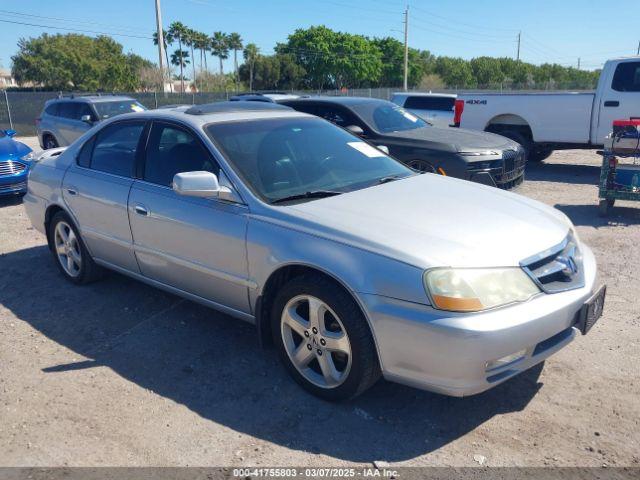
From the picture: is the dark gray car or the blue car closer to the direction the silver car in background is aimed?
the dark gray car

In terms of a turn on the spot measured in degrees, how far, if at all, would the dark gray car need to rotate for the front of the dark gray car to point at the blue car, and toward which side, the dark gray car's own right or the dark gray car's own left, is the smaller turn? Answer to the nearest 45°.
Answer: approximately 135° to the dark gray car's own right

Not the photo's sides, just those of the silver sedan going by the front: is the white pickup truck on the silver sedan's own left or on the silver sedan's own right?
on the silver sedan's own left

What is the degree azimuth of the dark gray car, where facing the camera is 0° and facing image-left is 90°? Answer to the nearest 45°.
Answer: approximately 315°

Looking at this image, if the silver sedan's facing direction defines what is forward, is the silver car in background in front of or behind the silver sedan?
behind

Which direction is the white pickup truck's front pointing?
to the viewer's right
